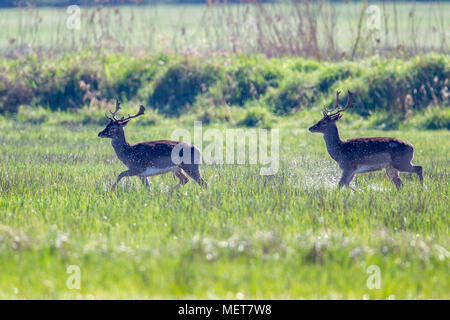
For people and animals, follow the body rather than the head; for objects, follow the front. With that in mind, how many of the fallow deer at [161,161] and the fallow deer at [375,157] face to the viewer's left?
2

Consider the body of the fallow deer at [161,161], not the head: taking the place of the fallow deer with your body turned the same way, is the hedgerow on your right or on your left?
on your right

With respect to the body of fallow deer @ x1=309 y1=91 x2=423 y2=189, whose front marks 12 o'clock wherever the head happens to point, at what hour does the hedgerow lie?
The hedgerow is roughly at 2 o'clock from the fallow deer.

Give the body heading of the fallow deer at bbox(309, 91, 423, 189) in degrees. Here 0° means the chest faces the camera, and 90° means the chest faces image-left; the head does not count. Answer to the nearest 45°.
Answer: approximately 90°

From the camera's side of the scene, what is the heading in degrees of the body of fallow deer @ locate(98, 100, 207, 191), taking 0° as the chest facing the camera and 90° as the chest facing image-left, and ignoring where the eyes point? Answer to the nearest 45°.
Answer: approximately 90°

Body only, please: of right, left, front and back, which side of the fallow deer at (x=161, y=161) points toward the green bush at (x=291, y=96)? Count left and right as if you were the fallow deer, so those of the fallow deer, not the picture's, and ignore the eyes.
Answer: right

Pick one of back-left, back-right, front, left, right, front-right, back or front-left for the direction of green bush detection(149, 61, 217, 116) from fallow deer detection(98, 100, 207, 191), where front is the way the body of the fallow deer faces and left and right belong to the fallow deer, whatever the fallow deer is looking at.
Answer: right

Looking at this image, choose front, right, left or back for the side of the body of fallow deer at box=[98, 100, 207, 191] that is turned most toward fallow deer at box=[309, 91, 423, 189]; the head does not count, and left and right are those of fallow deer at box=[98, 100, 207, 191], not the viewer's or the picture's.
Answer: back

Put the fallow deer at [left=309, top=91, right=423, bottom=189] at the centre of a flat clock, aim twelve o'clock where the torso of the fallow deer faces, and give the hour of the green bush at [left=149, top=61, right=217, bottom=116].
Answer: The green bush is roughly at 2 o'clock from the fallow deer.

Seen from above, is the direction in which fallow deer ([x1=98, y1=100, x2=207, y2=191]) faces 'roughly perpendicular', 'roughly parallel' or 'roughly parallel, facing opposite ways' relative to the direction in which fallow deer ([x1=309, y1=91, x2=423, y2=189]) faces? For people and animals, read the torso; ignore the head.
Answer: roughly parallel
